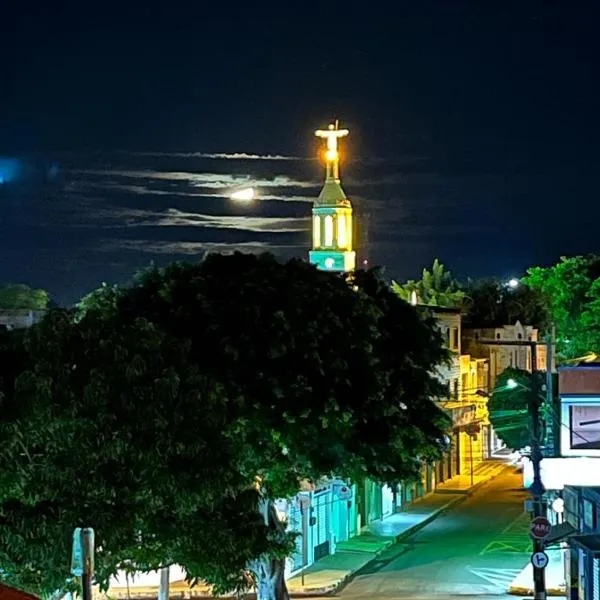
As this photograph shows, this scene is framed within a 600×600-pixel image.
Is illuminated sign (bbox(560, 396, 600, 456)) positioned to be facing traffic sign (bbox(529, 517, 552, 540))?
yes

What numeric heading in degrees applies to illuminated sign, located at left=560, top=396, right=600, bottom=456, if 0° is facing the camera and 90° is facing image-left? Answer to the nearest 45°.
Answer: approximately 0°

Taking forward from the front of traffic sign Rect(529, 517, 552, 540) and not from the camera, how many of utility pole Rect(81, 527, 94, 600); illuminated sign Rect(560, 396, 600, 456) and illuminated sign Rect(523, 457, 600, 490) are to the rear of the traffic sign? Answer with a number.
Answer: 2

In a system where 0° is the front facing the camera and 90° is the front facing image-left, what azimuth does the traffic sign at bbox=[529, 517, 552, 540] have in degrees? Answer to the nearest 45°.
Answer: approximately 0°

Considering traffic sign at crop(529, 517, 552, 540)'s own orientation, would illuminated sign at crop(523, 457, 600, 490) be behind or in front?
behind

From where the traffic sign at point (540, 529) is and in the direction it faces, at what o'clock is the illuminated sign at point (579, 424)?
The illuminated sign is roughly at 6 o'clock from the traffic sign.
